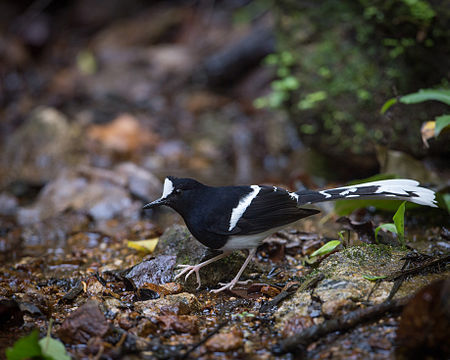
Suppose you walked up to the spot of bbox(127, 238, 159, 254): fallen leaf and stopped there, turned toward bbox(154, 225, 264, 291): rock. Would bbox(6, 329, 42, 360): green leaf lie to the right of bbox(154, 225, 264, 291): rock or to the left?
right

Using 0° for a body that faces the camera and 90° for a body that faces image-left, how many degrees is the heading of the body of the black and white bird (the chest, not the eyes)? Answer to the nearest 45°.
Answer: approximately 90°

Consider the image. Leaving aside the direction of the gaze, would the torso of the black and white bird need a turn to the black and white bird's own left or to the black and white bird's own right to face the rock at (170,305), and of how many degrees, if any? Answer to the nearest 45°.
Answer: approximately 45° to the black and white bird's own left

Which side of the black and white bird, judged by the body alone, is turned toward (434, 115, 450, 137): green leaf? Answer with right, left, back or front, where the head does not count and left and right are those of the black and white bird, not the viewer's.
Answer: back

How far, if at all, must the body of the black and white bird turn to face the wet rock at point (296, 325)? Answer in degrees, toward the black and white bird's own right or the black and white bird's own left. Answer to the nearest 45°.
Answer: approximately 90° to the black and white bird's own left

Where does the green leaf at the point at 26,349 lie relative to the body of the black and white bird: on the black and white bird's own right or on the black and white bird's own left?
on the black and white bird's own left
